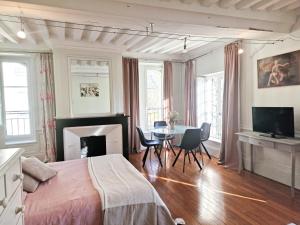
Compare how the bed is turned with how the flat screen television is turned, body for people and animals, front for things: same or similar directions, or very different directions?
very different directions

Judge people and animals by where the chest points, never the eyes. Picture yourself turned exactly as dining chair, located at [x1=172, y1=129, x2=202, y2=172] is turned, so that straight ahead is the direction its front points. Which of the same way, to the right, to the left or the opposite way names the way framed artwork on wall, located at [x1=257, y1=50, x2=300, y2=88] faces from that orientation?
to the left

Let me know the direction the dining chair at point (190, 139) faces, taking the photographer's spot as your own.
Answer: facing away from the viewer and to the left of the viewer

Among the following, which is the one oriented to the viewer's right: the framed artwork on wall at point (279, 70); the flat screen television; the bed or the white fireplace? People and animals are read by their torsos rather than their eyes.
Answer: the bed

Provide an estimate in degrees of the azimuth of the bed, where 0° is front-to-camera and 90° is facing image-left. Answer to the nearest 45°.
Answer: approximately 270°

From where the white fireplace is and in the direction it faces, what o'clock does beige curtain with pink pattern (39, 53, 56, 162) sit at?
The beige curtain with pink pattern is roughly at 4 o'clock from the white fireplace.

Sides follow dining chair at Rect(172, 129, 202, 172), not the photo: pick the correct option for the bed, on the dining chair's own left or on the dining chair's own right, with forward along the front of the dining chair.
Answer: on the dining chair's own left

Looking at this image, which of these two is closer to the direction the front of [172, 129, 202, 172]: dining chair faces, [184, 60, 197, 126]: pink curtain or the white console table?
the pink curtain

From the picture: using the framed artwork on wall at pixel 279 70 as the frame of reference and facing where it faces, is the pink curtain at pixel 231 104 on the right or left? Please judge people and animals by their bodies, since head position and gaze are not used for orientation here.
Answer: on its right

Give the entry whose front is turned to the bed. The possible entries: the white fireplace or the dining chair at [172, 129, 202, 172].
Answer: the white fireplace

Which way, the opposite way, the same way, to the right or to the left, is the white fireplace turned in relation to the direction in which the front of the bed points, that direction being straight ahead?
to the right

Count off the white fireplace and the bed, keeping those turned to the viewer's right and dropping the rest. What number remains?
1
